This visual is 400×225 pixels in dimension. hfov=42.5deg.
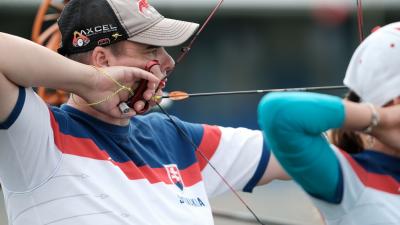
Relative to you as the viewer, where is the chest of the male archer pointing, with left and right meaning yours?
facing the viewer and to the right of the viewer

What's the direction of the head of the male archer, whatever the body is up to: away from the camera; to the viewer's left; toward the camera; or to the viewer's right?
to the viewer's right
